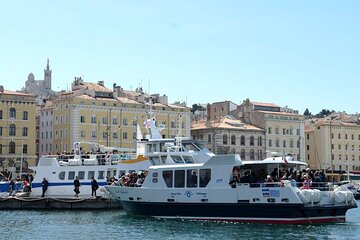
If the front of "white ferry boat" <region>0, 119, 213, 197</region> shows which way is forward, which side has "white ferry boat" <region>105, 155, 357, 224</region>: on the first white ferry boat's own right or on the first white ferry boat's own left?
on the first white ferry boat's own right

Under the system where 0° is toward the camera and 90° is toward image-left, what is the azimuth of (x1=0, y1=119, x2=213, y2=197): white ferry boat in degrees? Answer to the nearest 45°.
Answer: approximately 270°
